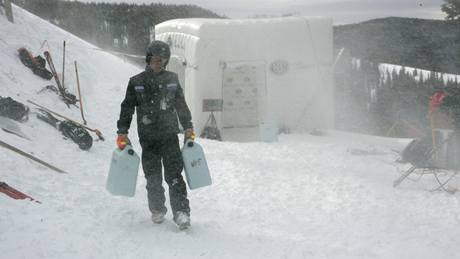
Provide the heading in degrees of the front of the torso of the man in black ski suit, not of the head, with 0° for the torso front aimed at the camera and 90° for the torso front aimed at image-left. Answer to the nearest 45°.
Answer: approximately 0°

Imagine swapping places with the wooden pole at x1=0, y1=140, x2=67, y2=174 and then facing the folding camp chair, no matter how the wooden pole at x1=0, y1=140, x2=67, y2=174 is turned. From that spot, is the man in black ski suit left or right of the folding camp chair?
right

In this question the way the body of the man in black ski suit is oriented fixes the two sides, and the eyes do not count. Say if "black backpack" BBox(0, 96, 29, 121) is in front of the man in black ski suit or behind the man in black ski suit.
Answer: behind

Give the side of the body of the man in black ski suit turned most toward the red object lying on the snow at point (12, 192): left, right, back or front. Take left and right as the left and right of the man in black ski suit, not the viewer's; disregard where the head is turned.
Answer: right

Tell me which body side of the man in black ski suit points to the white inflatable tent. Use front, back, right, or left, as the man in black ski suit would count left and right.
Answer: back

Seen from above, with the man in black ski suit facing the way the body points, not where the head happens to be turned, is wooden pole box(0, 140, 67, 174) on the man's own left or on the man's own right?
on the man's own right

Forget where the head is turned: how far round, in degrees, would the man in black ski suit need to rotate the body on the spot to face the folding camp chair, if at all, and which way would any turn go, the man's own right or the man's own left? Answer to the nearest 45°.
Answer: approximately 135° to the man's own left

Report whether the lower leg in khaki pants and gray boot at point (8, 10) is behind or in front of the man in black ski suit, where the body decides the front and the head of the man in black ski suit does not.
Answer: behind

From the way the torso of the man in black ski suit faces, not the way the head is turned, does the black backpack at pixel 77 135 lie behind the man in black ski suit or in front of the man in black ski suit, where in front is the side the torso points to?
behind
